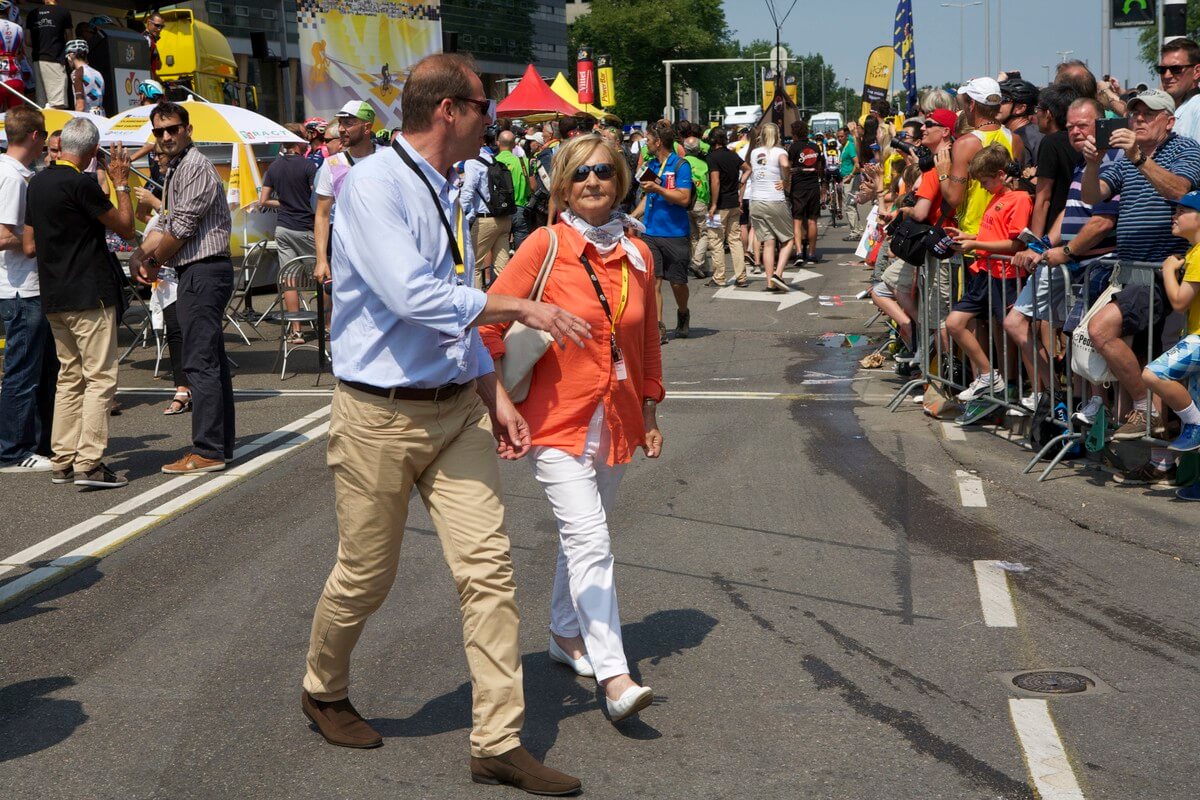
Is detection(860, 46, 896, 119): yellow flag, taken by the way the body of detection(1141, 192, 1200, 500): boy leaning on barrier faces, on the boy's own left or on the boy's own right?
on the boy's own right

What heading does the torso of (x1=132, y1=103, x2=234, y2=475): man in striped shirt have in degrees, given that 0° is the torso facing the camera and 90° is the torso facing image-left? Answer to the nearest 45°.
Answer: approximately 90°

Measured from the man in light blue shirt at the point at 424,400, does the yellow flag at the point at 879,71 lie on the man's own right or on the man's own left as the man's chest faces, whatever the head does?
on the man's own left

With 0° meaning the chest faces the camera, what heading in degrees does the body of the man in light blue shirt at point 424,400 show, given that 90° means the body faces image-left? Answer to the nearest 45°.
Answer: approximately 315°

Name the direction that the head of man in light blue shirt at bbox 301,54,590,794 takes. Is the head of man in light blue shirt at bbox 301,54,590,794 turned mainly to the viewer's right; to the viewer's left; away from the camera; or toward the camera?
to the viewer's right

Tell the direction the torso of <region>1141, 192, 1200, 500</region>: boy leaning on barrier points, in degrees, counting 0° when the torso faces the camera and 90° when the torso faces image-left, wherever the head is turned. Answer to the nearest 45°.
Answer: approximately 90°
